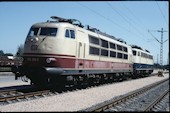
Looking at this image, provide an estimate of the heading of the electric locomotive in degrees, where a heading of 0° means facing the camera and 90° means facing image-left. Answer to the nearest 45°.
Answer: approximately 45°
